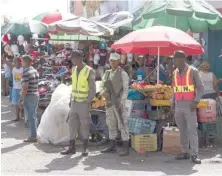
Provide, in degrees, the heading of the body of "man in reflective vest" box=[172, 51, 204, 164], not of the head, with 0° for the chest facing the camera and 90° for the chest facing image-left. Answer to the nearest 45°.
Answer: approximately 45°

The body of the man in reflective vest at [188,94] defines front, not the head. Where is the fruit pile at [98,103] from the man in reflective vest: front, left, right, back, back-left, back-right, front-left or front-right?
right

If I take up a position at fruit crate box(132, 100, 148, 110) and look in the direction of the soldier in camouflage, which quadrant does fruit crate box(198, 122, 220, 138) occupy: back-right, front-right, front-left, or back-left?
back-left

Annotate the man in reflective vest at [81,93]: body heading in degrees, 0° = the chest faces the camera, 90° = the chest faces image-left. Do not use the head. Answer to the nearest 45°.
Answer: approximately 45°

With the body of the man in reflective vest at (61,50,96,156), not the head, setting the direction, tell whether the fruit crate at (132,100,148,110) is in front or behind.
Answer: behind

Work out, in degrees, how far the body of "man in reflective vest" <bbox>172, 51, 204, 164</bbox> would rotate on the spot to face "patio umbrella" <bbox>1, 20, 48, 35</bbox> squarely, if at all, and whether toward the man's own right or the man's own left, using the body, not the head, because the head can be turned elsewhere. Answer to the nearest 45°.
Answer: approximately 90° to the man's own right

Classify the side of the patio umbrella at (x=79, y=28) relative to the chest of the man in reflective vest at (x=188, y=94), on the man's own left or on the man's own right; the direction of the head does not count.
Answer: on the man's own right

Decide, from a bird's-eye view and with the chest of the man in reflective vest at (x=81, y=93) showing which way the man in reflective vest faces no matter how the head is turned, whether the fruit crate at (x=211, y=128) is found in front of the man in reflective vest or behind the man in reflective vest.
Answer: behind
